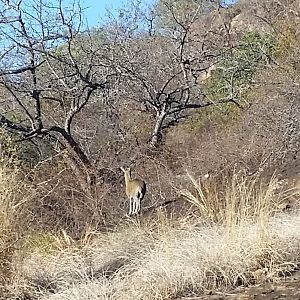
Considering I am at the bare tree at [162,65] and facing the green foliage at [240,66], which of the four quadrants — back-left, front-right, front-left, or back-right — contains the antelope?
back-right

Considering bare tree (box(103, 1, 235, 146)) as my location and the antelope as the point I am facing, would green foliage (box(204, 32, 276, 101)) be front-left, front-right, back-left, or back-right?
back-left
